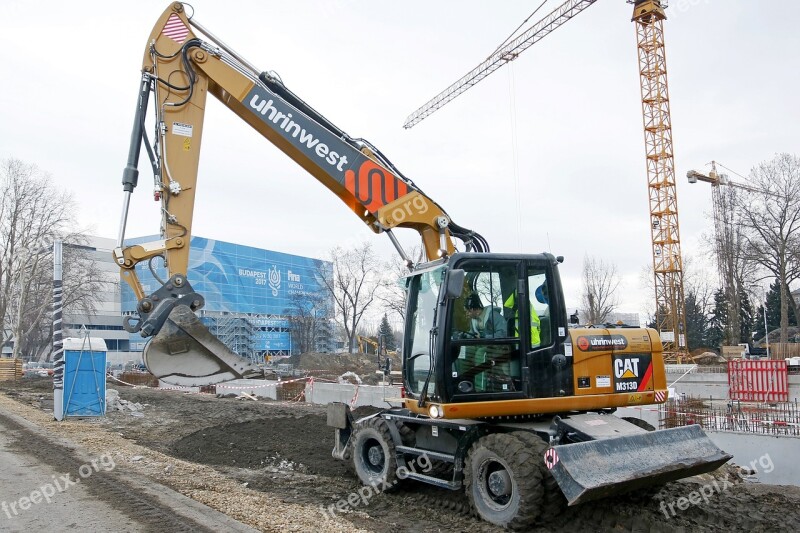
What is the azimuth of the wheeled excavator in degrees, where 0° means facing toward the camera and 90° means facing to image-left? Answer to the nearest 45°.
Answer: approximately 45°

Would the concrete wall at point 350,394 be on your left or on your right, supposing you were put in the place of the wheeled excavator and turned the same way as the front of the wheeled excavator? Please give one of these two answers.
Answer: on your right

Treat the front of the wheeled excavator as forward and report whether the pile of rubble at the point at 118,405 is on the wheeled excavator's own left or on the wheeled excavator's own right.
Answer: on the wheeled excavator's own right

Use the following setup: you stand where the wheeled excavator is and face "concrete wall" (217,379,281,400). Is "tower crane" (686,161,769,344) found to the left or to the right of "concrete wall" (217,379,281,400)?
right

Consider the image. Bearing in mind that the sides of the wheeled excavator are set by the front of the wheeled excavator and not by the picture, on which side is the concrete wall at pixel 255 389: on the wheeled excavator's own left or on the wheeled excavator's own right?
on the wheeled excavator's own right

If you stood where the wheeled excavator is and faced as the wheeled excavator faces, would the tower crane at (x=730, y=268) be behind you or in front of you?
behind

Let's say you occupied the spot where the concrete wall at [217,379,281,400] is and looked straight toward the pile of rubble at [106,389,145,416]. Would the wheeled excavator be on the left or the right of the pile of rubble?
left

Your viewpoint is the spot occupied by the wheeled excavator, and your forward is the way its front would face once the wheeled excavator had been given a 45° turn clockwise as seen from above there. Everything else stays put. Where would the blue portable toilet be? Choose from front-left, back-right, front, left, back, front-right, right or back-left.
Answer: front-right
